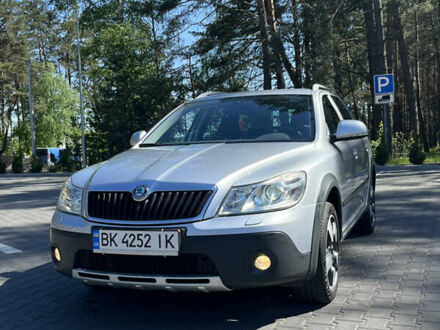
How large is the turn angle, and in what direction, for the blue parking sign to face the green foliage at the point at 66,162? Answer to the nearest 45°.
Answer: approximately 135° to its right

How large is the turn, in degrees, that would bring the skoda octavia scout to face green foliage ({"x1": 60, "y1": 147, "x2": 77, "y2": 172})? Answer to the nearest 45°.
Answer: approximately 135° to its right

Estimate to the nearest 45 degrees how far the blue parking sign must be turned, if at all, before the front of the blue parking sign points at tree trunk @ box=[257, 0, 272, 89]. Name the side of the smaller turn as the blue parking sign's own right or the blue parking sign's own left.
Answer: approximately 135° to the blue parking sign's own right

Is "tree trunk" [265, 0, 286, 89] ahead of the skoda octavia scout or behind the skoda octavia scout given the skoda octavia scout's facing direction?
behind

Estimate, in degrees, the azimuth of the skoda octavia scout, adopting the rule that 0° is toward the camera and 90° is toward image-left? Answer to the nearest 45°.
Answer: approximately 45°

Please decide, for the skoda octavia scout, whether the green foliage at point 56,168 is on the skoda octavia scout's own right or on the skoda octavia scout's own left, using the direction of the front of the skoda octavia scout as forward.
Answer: on the skoda octavia scout's own right

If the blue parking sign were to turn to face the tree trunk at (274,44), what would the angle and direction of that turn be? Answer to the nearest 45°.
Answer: approximately 135° to its right

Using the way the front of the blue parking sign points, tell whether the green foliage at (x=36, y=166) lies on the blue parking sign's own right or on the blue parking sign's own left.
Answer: on the blue parking sign's own right
